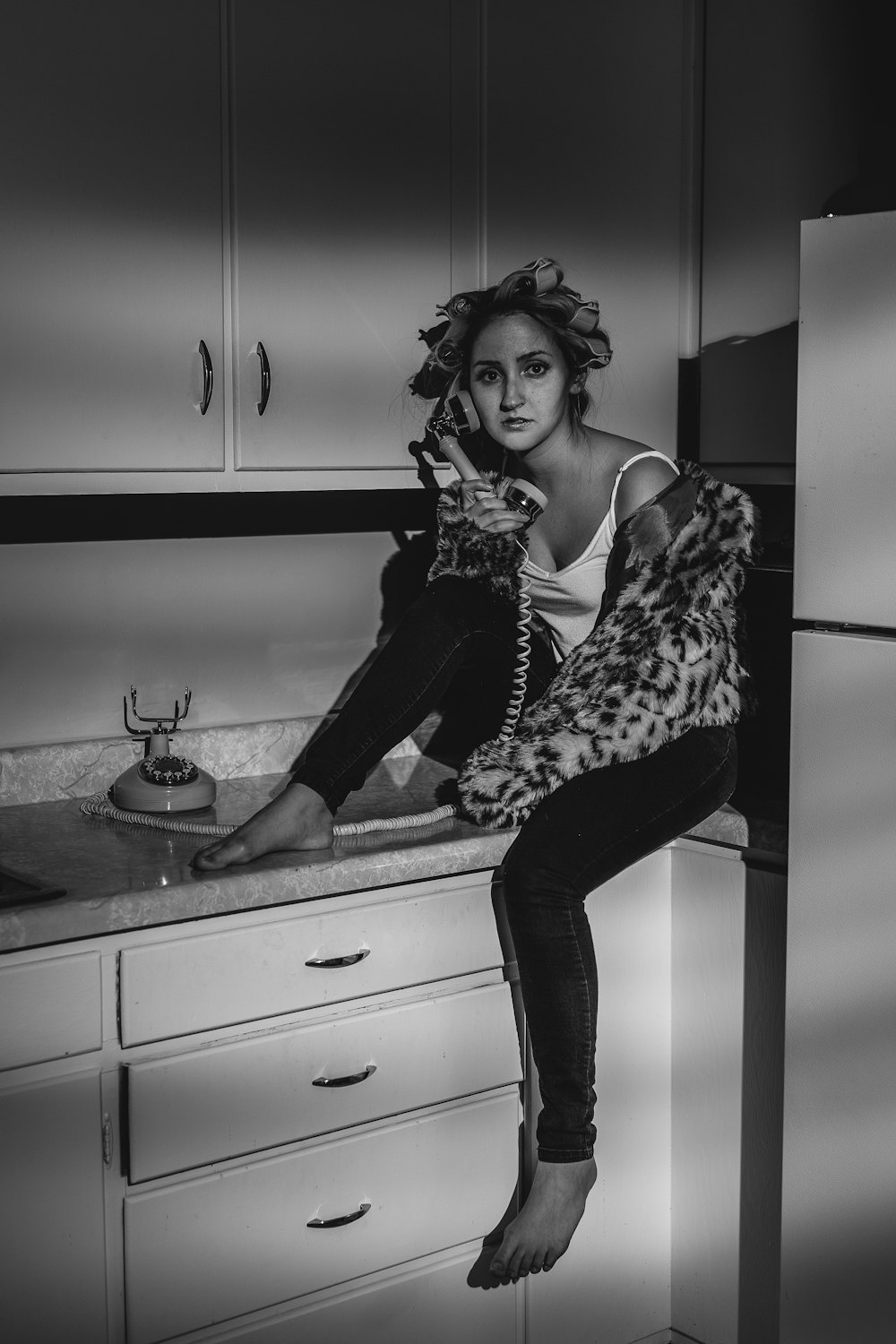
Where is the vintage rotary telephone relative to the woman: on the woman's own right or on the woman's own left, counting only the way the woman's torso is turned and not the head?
on the woman's own right

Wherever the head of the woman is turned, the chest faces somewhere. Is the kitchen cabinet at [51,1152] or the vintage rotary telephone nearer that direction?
the kitchen cabinet

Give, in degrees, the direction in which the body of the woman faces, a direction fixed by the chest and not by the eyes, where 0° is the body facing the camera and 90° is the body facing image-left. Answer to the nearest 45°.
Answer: approximately 45°

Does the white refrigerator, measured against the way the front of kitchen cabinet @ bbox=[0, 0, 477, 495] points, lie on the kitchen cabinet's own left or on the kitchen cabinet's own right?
on the kitchen cabinet's own left

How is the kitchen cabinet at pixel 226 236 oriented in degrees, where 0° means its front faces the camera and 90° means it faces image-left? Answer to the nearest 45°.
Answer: approximately 0°
